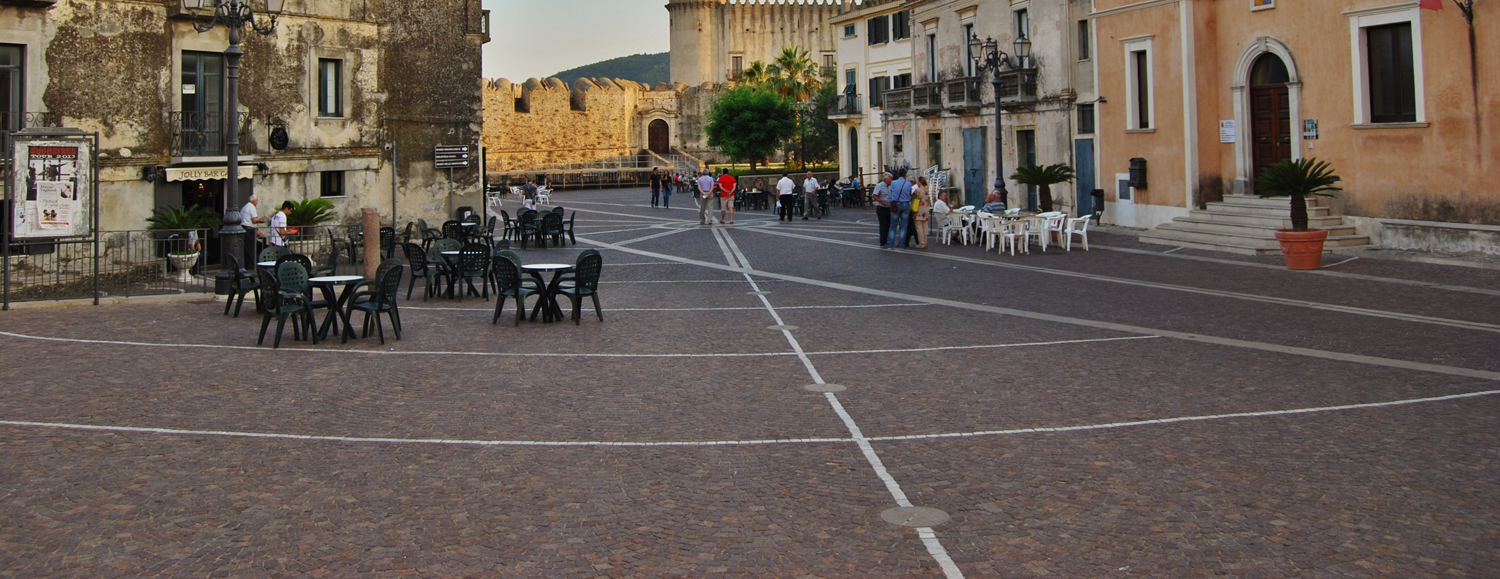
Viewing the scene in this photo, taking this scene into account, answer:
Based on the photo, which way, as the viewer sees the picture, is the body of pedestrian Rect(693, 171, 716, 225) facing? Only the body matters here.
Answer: away from the camera

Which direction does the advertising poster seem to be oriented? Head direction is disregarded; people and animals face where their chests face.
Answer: toward the camera

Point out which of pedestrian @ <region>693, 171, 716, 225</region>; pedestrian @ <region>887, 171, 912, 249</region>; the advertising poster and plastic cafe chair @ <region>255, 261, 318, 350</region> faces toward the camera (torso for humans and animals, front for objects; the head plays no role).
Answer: the advertising poster

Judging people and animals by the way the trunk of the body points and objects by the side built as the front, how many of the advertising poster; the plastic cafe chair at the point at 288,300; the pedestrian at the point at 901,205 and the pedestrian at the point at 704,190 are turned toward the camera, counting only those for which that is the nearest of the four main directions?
1

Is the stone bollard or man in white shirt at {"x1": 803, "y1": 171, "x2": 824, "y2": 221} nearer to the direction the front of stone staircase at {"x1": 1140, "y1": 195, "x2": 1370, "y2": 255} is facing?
the stone bollard

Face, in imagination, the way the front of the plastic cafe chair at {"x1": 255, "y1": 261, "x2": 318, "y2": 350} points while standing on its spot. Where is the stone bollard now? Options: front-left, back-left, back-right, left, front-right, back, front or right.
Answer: front-left

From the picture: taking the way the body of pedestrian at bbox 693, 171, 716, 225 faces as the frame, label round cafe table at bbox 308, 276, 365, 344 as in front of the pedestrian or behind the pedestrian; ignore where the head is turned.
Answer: behind

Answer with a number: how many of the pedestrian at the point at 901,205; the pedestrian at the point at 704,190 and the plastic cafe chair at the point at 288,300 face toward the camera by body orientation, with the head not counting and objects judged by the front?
0

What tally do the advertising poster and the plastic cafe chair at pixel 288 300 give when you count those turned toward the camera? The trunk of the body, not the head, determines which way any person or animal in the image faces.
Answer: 1
